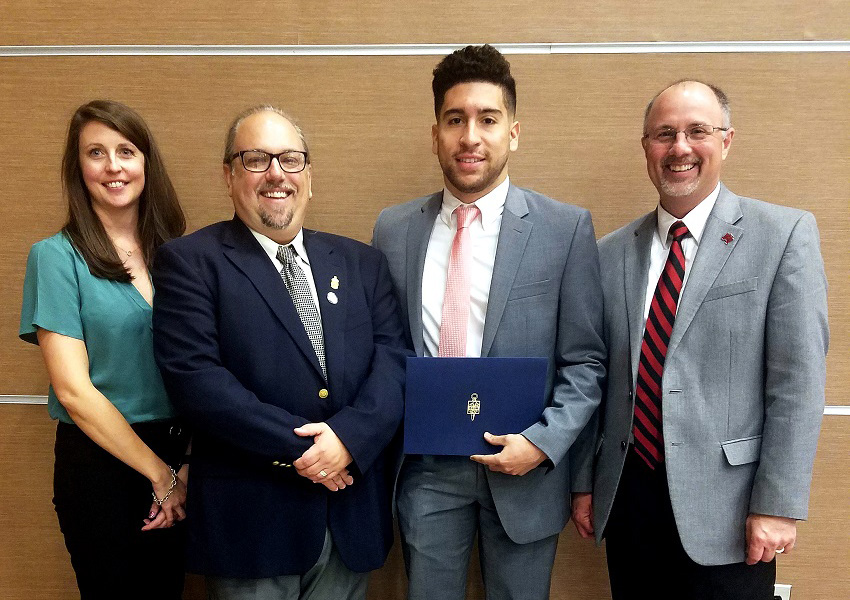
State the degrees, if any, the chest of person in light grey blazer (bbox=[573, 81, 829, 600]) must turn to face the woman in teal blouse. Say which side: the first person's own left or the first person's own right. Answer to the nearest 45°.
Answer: approximately 45° to the first person's own right

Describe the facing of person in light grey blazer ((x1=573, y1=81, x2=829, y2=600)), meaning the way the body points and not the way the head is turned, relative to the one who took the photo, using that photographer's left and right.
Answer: facing the viewer and to the left of the viewer

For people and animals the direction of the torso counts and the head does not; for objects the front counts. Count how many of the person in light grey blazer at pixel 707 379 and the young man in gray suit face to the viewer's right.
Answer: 0

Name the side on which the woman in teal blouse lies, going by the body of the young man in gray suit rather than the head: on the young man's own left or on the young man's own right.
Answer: on the young man's own right

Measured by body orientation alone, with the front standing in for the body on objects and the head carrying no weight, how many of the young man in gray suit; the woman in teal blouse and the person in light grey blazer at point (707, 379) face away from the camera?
0

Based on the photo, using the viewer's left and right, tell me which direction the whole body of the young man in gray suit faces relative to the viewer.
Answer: facing the viewer
